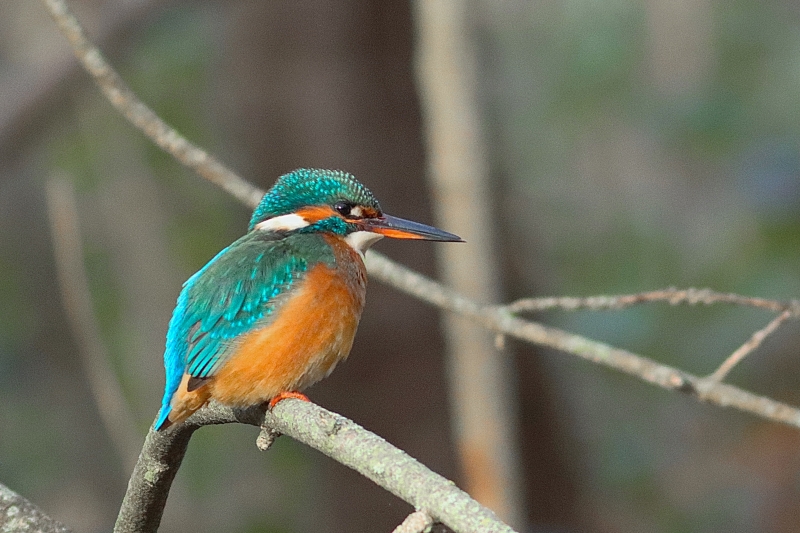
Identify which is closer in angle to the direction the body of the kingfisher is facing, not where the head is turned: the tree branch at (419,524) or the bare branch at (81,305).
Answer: the tree branch

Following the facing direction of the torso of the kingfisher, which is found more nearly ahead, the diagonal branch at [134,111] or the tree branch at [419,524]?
the tree branch

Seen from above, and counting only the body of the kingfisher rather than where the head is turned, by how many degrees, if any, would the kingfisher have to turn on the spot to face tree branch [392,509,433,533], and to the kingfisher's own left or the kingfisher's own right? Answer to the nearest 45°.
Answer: approximately 45° to the kingfisher's own right

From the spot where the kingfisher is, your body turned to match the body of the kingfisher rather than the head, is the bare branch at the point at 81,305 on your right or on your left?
on your left

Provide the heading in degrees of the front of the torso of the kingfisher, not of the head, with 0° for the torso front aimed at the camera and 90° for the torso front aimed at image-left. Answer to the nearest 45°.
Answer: approximately 270°

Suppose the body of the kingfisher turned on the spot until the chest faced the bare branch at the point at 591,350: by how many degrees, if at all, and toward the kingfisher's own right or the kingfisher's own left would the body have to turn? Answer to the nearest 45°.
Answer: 0° — it already faces it

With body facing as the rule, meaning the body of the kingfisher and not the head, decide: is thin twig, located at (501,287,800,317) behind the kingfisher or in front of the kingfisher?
in front

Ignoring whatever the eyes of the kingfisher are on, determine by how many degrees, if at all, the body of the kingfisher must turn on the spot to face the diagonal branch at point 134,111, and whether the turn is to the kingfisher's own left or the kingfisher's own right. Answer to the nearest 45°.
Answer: approximately 135° to the kingfisher's own left
